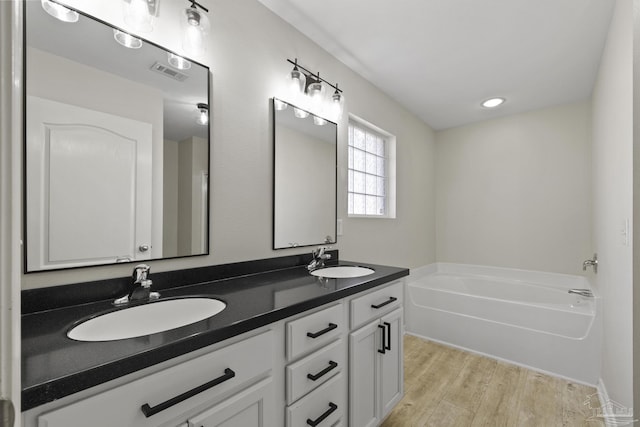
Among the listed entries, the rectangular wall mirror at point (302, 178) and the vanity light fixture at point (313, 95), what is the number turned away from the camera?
0

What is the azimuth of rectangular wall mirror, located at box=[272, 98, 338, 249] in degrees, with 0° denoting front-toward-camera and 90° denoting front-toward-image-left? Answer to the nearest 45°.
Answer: approximately 315°

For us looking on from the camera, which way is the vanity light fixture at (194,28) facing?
facing the viewer and to the right of the viewer

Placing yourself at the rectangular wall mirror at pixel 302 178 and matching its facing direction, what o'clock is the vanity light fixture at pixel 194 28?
The vanity light fixture is roughly at 3 o'clock from the rectangular wall mirror.

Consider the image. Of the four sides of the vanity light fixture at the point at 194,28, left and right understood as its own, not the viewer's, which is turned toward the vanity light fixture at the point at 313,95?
left

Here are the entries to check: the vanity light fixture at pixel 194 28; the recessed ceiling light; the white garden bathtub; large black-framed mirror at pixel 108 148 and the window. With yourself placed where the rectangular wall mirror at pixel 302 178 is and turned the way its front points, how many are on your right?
2

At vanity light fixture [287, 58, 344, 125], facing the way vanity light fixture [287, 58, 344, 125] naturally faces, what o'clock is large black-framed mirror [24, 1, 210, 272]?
The large black-framed mirror is roughly at 3 o'clock from the vanity light fixture.

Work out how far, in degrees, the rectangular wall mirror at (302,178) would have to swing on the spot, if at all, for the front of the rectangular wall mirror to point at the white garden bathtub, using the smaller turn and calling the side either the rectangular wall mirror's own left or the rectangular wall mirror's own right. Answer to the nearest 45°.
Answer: approximately 45° to the rectangular wall mirror's own left

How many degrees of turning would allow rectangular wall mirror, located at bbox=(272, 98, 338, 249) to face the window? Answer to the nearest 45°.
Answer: approximately 90° to its left

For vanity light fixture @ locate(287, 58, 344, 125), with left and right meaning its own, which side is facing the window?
left

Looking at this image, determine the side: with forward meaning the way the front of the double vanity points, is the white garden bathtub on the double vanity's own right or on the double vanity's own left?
on the double vanity's own left
